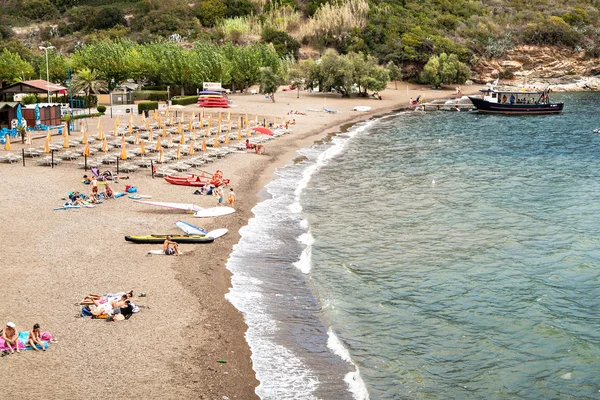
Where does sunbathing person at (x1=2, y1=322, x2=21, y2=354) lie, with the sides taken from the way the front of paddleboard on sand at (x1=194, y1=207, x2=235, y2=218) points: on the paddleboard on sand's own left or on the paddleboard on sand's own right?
on the paddleboard on sand's own right

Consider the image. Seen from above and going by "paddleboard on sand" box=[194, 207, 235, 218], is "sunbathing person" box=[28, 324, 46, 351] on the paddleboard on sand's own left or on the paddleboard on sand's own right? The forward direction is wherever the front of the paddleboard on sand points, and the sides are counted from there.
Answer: on the paddleboard on sand's own right

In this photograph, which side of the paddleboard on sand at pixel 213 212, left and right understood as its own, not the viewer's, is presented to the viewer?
right

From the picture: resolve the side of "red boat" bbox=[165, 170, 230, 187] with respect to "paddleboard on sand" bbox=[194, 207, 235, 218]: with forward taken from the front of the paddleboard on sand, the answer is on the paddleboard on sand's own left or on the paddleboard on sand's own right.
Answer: on the paddleboard on sand's own left
